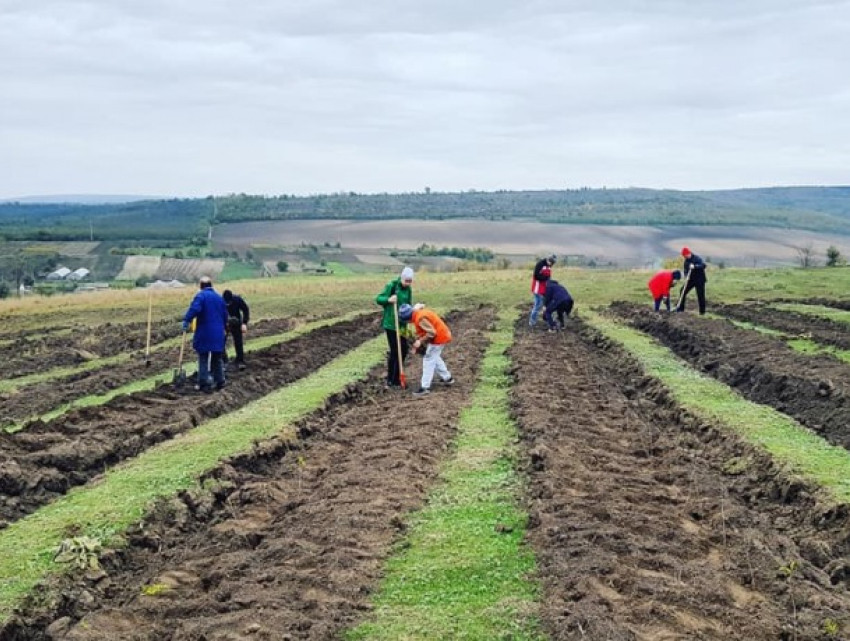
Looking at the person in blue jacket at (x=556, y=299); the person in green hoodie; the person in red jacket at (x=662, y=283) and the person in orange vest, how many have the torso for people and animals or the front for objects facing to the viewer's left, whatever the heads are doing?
2

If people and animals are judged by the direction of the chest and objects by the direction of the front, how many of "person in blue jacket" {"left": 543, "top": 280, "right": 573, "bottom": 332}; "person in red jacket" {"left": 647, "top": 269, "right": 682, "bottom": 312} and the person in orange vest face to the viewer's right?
1

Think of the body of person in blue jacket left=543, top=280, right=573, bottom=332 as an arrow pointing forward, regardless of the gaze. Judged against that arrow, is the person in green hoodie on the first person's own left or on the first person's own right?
on the first person's own left

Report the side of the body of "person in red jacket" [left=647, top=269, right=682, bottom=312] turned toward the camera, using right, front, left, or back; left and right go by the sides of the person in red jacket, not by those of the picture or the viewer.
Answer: right

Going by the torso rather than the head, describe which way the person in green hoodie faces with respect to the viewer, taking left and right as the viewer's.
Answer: facing the viewer and to the right of the viewer

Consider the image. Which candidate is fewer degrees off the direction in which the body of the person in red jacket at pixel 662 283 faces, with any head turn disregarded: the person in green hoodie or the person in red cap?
the person in red cap

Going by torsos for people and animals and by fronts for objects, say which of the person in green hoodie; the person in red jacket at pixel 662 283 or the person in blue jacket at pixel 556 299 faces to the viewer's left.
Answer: the person in blue jacket

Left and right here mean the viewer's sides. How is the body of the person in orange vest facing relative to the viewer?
facing to the left of the viewer

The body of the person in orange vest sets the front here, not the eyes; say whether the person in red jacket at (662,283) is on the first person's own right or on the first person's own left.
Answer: on the first person's own right

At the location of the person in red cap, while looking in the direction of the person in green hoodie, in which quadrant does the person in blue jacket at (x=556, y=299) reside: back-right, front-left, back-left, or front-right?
front-right

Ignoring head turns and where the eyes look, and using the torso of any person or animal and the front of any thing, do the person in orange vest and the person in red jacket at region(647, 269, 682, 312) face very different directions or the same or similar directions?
very different directions

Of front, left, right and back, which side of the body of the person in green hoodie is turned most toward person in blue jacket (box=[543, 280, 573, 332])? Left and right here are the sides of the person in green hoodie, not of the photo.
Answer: left

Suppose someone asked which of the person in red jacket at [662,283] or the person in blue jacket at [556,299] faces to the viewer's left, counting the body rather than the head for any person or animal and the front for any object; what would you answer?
the person in blue jacket

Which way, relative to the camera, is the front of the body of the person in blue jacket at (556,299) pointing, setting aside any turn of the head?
to the viewer's left

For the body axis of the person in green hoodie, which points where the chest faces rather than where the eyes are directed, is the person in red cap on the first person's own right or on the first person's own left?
on the first person's own left
